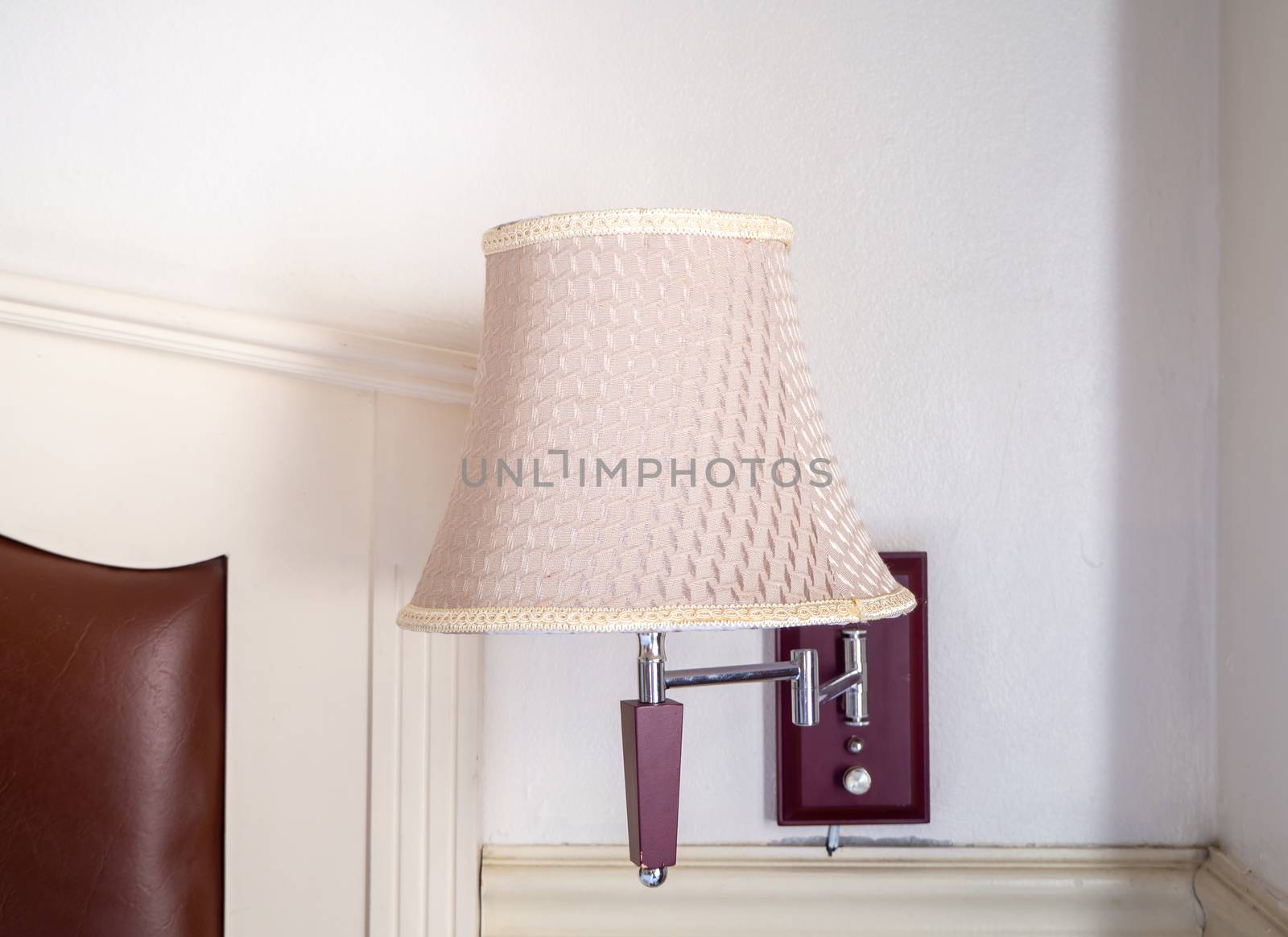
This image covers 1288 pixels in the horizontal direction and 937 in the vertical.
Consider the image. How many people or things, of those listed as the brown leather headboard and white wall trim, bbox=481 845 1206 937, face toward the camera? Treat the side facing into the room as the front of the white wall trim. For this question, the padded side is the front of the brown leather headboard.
2

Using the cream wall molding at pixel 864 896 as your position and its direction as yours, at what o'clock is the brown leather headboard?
The brown leather headboard is roughly at 2 o'clock from the cream wall molding.

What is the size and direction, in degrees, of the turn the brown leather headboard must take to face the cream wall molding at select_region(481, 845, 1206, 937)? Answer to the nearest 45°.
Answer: approximately 90° to its left

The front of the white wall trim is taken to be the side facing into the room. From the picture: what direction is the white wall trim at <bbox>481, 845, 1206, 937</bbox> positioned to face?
toward the camera
